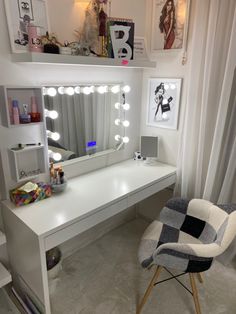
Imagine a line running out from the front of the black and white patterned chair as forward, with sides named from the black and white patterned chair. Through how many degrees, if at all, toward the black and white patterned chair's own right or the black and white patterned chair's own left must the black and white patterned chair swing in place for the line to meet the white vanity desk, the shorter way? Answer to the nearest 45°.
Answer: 0° — it already faces it

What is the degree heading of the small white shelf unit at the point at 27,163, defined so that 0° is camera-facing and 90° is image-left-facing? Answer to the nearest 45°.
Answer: approximately 315°

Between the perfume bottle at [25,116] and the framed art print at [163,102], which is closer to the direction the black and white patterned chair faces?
the perfume bottle

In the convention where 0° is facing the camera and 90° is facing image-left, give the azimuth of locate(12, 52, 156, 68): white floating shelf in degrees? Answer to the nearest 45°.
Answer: approximately 315°

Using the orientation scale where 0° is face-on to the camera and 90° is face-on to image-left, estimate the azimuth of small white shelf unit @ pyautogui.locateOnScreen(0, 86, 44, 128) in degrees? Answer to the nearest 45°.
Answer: approximately 315°
